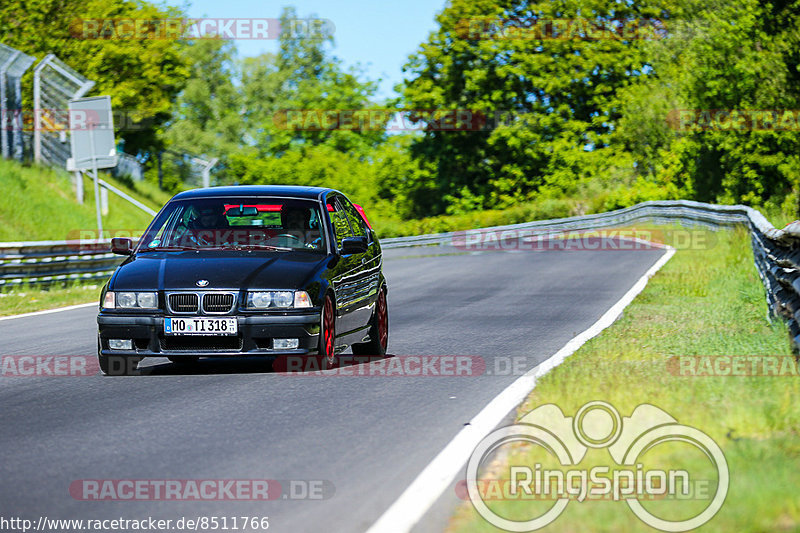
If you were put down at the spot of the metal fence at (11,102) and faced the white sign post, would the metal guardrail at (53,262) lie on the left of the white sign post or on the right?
right

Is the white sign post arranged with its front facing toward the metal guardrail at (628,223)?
no

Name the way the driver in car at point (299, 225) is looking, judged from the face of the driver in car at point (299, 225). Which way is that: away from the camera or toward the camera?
toward the camera

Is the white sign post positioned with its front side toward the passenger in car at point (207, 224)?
no

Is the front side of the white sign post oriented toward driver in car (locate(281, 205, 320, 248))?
no
